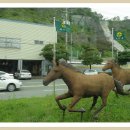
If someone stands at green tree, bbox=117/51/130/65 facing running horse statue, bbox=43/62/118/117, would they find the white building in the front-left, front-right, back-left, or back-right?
front-right

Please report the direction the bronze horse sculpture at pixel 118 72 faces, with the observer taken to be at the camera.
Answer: facing to the left of the viewer

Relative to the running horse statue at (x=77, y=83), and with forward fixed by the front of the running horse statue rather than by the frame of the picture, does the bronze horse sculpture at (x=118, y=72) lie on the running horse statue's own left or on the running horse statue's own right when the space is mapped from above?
on the running horse statue's own right

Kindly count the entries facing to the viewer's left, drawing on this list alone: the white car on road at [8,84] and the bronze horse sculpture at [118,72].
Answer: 1

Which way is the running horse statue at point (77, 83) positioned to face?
to the viewer's left

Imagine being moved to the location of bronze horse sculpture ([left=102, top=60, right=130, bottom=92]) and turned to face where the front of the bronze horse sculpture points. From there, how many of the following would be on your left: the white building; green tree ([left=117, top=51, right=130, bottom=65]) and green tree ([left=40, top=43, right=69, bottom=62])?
0

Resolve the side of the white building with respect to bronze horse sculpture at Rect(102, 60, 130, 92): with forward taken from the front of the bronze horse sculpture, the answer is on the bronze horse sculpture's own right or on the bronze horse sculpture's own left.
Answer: on the bronze horse sculpture's own right

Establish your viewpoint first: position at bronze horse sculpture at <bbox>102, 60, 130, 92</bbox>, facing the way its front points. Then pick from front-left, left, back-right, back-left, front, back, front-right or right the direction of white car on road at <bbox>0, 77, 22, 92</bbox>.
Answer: front-right

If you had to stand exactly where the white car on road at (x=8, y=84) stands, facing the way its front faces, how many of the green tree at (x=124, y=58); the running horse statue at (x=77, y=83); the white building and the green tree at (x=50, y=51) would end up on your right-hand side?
1

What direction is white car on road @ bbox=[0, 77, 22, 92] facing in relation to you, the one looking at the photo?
facing to the right of the viewer

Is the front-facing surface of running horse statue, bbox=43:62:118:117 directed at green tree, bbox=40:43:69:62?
no

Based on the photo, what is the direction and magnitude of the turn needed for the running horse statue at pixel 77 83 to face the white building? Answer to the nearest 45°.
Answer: approximately 90° to its right

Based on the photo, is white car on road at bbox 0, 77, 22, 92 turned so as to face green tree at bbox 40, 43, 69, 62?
no

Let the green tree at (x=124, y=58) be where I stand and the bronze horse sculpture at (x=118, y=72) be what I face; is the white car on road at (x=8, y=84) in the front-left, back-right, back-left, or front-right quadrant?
front-right
